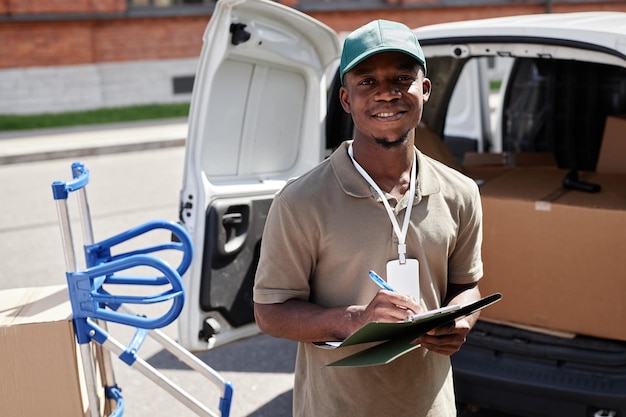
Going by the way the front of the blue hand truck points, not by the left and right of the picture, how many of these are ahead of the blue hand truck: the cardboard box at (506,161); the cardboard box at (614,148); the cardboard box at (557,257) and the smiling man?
0

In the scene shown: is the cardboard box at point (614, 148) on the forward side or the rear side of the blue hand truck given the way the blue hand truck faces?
on the rear side

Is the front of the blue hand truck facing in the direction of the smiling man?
no

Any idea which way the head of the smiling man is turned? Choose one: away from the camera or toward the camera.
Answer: toward the camera
